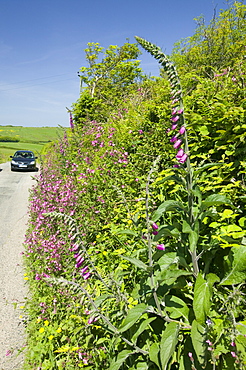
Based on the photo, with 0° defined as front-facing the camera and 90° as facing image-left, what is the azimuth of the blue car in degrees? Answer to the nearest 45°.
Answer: approximately 0°

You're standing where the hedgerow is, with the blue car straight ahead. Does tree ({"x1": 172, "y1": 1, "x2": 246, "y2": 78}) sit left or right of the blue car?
right

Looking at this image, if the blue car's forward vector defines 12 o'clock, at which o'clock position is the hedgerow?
The hedgerow is roughly at 12 o'clock from the blue car.

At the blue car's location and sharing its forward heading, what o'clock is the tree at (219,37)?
The tree is roughly at 11 o'clock from the blue car.
